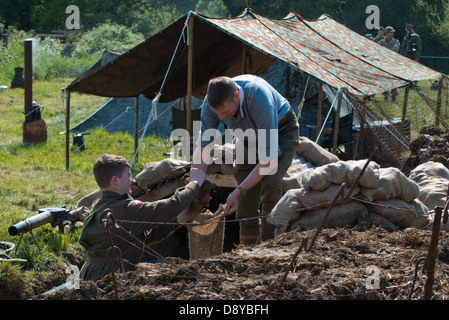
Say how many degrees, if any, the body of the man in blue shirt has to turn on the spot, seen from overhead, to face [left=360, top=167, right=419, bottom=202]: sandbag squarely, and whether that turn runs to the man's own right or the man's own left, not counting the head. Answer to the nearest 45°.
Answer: approximately 135° to the man's own left

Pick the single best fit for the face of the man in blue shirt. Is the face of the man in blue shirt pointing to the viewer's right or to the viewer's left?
to the viewer's left

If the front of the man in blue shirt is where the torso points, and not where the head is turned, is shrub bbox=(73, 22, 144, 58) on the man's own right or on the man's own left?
on the man's own right

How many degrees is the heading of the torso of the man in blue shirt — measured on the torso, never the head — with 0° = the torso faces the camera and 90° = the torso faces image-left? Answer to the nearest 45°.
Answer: approximately 45°

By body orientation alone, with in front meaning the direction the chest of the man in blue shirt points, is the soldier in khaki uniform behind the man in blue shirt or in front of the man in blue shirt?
in front

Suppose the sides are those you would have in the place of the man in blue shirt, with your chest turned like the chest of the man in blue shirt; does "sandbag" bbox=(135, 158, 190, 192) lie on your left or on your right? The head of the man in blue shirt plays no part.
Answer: on your right

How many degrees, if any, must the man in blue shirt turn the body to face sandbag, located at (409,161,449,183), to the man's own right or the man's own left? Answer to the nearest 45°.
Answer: approximately 180°

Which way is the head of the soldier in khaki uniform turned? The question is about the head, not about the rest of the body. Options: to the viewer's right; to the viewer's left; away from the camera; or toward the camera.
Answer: to the viewer's right

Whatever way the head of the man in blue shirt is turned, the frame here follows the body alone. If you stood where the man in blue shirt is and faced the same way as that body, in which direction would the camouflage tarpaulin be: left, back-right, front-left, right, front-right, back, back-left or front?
back-right
